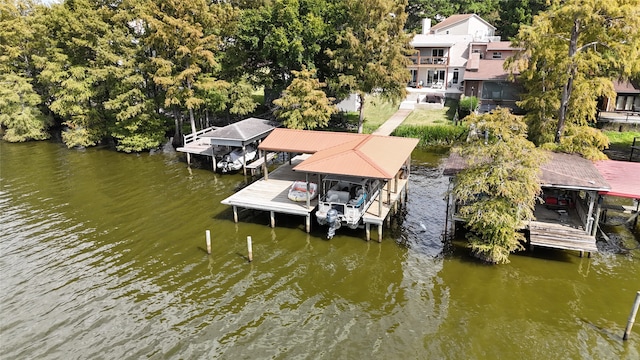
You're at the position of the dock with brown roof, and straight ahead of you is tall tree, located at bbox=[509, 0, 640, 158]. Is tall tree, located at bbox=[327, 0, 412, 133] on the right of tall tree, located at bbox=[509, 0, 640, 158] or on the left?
left

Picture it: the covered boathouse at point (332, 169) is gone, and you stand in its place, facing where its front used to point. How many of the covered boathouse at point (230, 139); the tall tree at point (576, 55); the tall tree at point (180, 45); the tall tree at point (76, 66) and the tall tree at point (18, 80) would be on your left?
1

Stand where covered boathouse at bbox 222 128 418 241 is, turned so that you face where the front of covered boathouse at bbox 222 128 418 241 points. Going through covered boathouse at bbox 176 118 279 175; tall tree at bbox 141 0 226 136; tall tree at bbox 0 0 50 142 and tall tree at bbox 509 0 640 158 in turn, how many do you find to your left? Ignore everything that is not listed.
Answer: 1

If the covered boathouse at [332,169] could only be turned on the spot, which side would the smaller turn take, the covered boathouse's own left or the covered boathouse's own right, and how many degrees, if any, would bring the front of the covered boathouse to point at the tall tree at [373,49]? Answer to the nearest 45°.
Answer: approximately 180°

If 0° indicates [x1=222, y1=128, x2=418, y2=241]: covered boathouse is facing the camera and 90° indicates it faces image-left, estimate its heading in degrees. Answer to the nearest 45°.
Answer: approximately 0°

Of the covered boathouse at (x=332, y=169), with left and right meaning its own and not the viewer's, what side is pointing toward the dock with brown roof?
left

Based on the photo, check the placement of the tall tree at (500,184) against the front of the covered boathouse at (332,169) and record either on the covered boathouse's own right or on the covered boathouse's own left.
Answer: on the covered boathouse's own left

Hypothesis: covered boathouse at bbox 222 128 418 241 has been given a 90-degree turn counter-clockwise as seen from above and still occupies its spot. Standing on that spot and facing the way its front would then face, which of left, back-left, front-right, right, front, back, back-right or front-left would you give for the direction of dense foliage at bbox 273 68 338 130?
left

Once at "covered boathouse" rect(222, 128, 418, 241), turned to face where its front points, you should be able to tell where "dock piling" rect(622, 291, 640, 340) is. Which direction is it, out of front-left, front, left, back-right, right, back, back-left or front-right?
front-left

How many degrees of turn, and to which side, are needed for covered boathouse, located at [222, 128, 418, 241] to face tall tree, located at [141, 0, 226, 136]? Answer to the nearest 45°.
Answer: approximately 135° to its right

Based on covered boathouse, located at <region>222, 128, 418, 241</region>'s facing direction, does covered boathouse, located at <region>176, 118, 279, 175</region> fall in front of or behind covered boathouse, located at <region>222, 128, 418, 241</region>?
behind

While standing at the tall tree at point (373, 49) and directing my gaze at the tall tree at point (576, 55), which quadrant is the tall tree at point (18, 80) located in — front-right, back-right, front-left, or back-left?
back-right

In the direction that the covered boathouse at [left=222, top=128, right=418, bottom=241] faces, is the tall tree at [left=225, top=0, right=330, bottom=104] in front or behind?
behind
